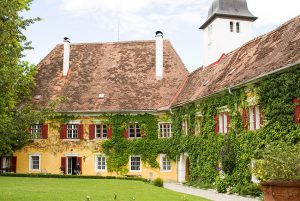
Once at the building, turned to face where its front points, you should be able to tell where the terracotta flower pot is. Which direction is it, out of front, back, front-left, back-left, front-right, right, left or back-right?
front

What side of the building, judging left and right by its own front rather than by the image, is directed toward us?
front

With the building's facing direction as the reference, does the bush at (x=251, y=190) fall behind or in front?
in front

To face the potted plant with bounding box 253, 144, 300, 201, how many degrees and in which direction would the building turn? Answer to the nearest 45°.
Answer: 0° — it already faces it
